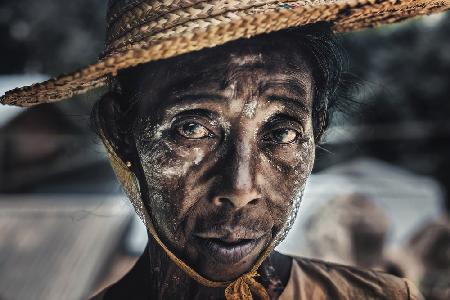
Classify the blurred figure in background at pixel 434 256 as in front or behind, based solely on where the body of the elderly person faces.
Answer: behind

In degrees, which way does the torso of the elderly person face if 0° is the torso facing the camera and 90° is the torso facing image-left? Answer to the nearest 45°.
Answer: approximately 0°

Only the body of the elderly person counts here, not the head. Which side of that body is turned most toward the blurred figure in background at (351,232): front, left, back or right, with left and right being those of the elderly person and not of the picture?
back
